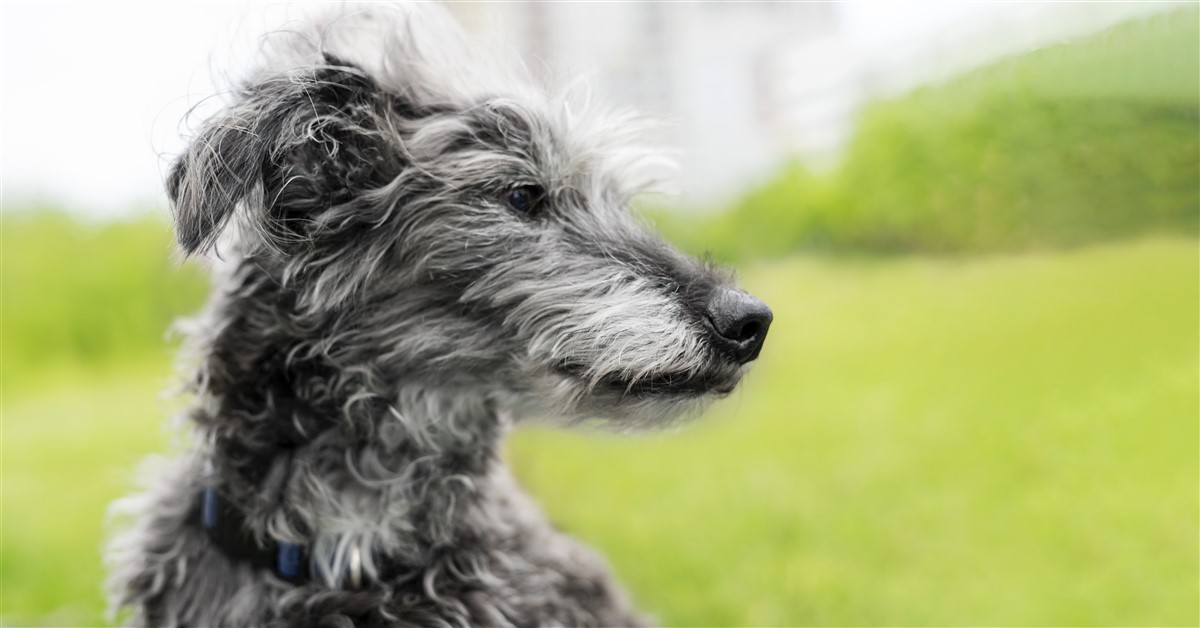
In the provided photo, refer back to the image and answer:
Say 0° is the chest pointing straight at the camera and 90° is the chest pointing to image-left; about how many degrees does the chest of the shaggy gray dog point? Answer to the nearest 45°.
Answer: approximately 270°
